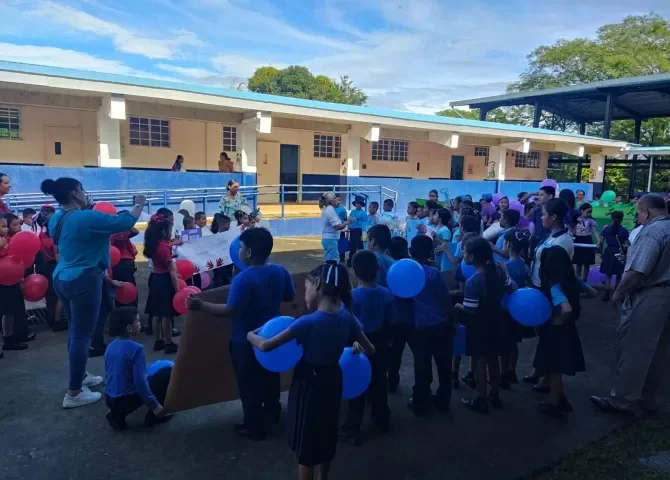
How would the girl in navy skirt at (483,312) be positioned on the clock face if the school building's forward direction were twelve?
The girl in navy skirt is roughly at 1 o'clock from the school building.

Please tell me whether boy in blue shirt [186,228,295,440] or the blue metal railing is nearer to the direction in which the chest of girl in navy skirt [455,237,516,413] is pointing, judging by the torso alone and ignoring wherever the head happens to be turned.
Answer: the blue metal railing

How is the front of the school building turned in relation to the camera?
facing the viewer and to the right of the viewer

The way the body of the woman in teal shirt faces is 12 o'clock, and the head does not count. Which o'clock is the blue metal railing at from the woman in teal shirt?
The blue metal railing is roughly at 11 o'clock from the woman in teal shirt.

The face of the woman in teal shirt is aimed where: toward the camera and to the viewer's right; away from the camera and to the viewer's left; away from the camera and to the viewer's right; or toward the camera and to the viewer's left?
away from the camera and to the viewer's right

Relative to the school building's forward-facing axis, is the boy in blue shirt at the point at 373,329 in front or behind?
in front

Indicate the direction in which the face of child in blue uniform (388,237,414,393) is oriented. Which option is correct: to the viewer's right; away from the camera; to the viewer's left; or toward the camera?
away from the camera

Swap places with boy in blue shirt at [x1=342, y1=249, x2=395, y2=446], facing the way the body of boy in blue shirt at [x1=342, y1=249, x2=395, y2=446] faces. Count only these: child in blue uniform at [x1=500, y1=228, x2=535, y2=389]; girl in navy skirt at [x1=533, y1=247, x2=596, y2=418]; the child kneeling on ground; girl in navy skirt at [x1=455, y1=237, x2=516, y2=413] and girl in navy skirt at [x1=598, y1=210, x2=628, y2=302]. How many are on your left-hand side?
1

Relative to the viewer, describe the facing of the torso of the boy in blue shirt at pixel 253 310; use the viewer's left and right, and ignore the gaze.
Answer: facing away from the viewer and to the left of the viewer

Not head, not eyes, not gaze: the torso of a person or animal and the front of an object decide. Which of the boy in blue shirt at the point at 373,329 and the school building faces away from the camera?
the boy in blue shirt

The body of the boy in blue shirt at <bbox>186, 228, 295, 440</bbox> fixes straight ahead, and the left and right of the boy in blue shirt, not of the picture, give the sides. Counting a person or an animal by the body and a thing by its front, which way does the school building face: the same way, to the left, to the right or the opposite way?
the opposite way

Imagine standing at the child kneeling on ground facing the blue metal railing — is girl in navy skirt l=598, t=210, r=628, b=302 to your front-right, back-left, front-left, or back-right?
front-right

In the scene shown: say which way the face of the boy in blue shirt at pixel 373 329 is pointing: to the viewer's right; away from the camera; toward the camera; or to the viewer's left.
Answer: away from the camera

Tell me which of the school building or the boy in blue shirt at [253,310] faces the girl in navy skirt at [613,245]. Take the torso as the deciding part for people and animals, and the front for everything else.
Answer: the school building

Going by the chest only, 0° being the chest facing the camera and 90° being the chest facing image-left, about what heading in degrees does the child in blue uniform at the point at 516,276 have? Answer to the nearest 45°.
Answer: approximately 135°

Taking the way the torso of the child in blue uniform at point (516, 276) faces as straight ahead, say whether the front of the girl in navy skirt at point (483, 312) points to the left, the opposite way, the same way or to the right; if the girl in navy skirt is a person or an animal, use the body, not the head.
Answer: the same way

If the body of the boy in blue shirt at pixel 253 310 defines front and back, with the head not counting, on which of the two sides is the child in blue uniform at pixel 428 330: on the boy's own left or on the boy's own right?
on the boy's own right

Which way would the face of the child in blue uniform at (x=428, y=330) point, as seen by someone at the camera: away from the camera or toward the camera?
away from the camera

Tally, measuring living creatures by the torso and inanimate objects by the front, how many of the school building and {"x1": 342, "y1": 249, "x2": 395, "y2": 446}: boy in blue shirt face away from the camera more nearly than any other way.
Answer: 1

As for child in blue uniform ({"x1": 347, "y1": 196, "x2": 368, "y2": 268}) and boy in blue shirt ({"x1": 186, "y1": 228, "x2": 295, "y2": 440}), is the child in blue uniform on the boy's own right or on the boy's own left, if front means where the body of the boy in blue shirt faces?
on the boy's own right

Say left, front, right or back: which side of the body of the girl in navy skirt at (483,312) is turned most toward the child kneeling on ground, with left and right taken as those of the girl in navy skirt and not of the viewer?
left
